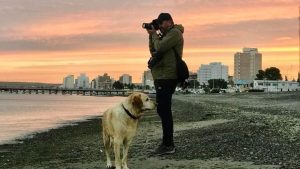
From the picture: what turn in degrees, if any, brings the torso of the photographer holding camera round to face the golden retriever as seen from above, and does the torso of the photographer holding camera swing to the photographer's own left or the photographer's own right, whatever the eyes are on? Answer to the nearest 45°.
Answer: approximately 45° to the photographer's own left

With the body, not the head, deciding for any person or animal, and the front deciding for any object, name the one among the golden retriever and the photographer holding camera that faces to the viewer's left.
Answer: the photographer holding camera

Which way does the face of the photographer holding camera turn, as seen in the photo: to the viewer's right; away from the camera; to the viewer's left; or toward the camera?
to the viewer's left

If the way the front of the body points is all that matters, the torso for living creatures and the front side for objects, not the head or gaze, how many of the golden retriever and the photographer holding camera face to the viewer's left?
1

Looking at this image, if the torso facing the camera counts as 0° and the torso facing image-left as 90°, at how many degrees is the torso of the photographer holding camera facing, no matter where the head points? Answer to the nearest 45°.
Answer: approximately 90°

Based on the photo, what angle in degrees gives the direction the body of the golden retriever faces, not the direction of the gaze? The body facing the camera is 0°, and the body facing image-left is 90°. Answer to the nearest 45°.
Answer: approximately 315°

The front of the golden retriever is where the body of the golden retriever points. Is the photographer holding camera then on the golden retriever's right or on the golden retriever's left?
on the golden retriever's left
